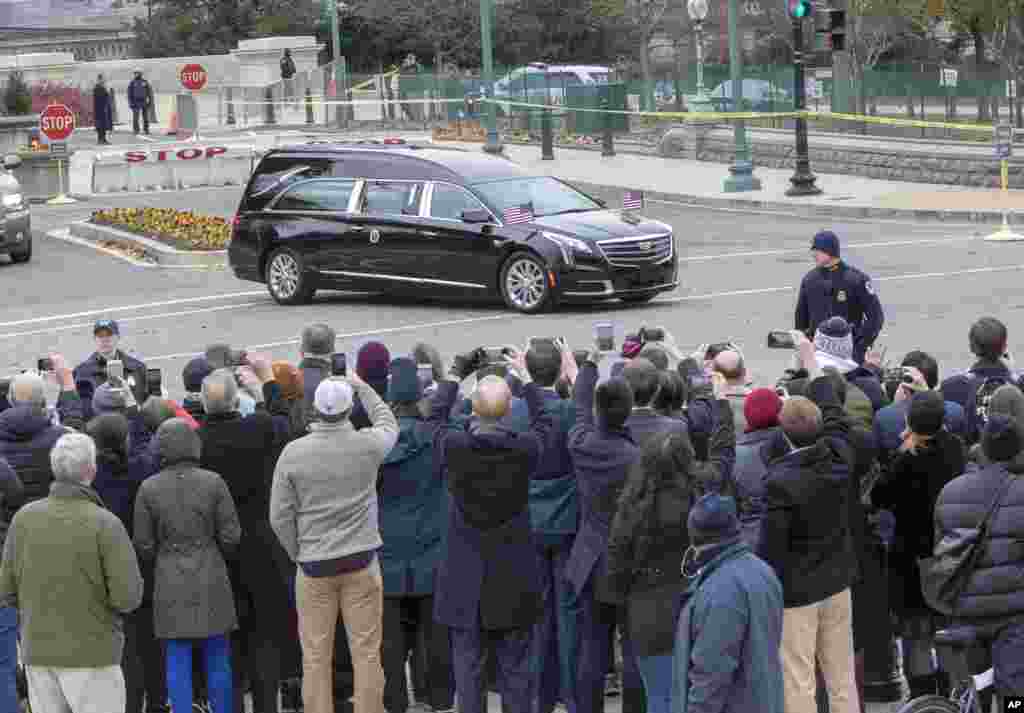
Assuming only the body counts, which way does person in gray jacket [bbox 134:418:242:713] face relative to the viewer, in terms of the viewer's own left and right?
facing away from the viewer

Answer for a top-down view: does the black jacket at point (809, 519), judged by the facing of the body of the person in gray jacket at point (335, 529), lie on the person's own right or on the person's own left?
on the person's own right

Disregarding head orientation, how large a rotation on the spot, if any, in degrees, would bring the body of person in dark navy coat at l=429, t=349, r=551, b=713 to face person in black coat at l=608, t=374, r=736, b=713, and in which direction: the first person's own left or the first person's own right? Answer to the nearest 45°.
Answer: approximately 135° to the first person's own right

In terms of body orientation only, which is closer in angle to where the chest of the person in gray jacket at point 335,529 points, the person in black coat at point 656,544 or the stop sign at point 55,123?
the stop sign

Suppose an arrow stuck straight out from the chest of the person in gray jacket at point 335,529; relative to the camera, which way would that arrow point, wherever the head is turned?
away from the camera

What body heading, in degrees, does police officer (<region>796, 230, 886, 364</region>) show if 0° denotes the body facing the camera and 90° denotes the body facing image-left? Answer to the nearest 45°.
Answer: approximately 45°

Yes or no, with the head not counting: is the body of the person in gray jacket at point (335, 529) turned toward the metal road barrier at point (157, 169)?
yes
